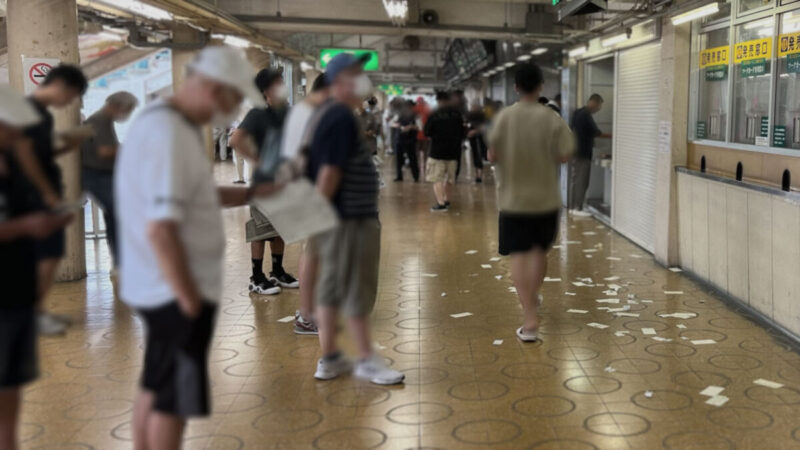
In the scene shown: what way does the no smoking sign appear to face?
toward the camera

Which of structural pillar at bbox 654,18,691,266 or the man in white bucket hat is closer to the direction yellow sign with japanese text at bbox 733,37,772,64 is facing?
the man in white bucket hat

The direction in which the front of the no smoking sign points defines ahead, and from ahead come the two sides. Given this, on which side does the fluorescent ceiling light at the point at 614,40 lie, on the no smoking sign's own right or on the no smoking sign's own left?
on the no smoking sign's own left

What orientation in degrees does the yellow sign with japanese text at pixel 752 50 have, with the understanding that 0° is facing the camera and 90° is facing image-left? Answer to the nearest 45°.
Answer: approximately 45°

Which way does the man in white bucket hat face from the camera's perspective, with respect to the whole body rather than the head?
to the viewer's right

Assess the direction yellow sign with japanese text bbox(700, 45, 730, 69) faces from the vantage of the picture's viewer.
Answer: facing the viewer and to the left of the viewer

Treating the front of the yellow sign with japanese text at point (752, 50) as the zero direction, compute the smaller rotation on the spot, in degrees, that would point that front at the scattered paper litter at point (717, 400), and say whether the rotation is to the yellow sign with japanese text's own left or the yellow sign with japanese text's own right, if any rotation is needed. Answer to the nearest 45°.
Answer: approximately 45° to the yellow sign with japanese text's own left

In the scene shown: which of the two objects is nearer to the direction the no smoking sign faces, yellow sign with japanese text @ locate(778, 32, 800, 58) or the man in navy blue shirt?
the man in navy blue shirt

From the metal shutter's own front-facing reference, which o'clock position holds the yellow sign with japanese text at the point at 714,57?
The yellow sign with japanese text is roughly at 10 o'clock from the metal shutter.

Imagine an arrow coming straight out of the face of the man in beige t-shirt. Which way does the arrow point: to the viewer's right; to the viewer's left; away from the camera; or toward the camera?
away from the camera

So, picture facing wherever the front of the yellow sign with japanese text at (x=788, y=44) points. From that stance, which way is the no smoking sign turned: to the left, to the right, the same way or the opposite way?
to the left

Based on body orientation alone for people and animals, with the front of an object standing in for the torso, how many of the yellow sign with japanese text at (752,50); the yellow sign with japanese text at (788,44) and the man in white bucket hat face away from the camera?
0

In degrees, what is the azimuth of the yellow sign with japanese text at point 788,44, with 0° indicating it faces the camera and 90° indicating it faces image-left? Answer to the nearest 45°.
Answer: approximately 45°

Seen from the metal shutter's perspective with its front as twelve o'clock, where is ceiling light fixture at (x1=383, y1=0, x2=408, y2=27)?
The ceiling light fixture is roughly at 2 o'clock from the metal shutter.

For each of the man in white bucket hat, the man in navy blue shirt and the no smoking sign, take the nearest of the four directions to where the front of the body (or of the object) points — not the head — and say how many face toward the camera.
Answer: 1

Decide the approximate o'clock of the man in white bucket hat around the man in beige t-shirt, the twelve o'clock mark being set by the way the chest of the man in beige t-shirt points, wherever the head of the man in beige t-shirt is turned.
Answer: The man in white bucket hat is roughly at 7 o'clock from the man in beige t-shirt.

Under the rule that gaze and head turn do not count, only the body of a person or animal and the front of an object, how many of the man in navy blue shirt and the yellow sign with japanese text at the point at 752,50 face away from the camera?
0
